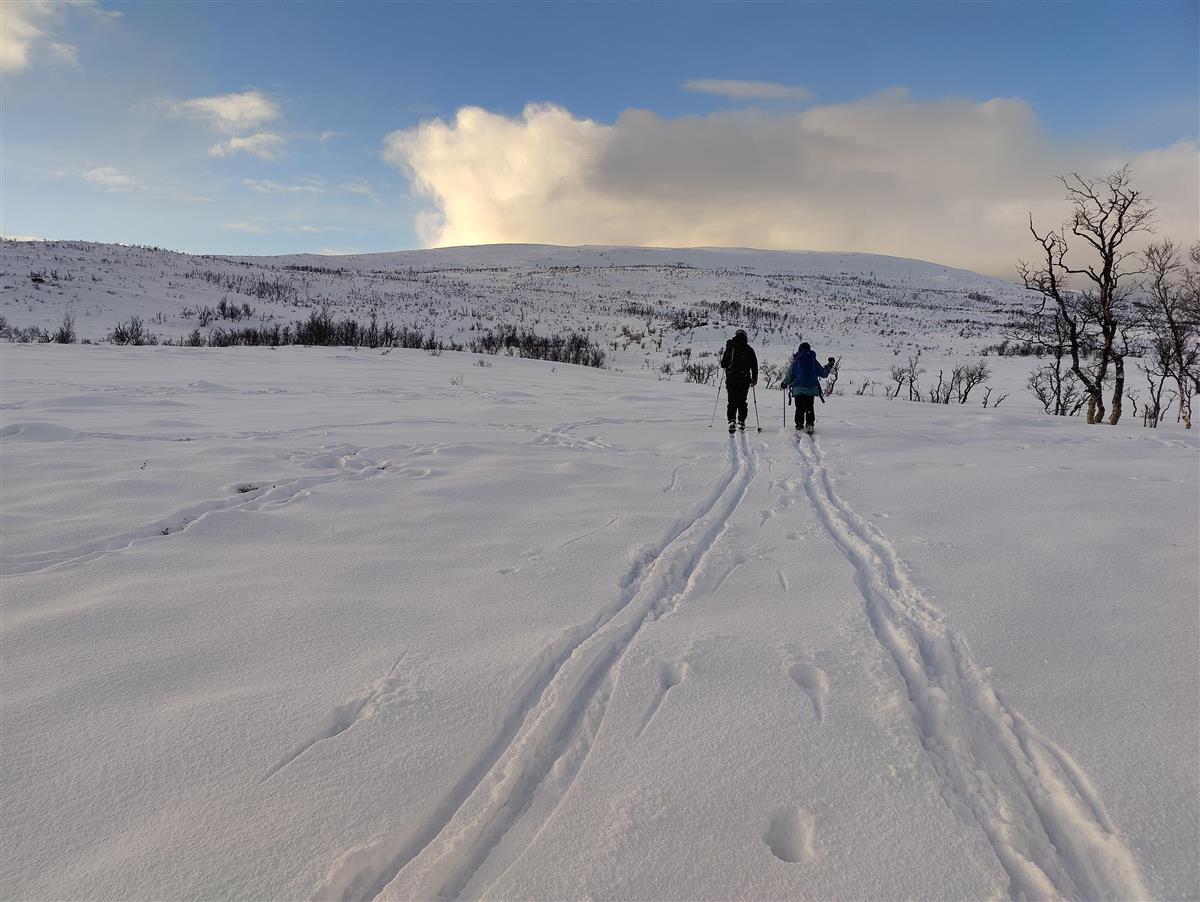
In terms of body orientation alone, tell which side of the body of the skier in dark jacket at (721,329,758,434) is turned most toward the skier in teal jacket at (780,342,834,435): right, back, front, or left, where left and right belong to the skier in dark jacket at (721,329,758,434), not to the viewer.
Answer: right

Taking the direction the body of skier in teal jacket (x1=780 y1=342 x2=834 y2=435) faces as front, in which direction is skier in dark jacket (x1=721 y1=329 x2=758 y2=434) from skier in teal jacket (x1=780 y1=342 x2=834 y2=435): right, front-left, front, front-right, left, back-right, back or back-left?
left

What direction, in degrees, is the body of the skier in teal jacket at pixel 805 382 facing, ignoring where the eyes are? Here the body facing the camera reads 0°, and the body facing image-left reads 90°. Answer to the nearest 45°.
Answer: approximately 180°

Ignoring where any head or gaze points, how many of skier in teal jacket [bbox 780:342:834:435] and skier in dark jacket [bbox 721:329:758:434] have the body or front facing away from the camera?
2

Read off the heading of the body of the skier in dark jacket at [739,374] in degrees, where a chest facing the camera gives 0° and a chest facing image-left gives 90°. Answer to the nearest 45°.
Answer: approximately 180°
